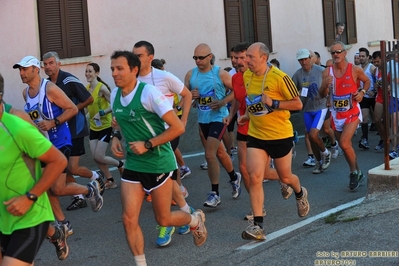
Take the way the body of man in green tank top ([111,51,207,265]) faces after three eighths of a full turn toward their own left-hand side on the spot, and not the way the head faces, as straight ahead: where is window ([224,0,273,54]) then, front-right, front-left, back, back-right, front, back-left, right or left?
left

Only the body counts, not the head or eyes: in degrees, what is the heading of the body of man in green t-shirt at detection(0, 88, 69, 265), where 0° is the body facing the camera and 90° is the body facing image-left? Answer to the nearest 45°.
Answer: approximately 45°

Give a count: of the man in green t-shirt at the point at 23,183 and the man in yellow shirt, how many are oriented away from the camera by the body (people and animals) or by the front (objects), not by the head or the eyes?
0

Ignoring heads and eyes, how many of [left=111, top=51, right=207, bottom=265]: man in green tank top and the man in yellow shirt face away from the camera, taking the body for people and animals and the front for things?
0

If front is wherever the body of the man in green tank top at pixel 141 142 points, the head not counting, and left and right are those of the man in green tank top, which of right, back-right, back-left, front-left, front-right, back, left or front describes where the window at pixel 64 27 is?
back-right

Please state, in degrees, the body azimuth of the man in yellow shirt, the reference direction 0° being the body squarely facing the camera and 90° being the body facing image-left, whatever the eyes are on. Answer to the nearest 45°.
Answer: approximately 45°

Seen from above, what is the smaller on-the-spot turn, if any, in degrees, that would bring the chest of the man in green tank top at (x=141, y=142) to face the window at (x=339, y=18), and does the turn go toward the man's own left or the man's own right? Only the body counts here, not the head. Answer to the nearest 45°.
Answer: approximately 135° to the man's own right

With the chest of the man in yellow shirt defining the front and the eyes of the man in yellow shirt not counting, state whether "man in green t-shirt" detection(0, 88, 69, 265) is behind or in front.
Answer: in front
